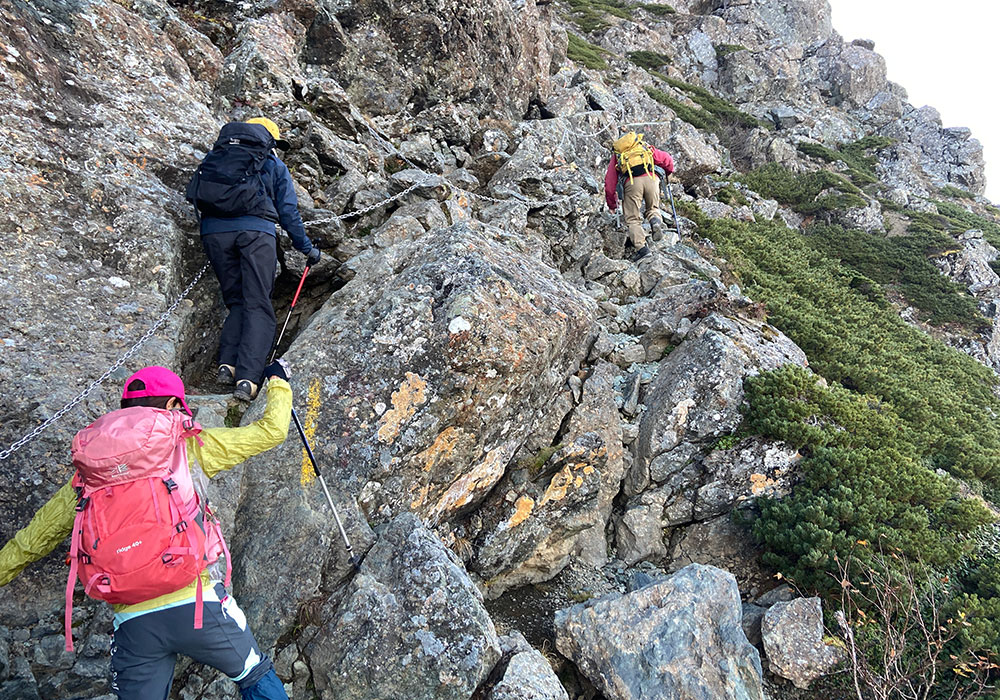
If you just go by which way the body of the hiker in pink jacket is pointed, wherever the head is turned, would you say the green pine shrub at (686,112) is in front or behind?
in front

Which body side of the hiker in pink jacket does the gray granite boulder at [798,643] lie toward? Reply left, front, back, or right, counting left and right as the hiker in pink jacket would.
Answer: back

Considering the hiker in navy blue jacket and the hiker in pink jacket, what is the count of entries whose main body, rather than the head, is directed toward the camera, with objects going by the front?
0

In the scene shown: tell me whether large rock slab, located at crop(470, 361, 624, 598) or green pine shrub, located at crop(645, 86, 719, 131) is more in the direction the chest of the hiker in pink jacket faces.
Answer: the green pine shrub

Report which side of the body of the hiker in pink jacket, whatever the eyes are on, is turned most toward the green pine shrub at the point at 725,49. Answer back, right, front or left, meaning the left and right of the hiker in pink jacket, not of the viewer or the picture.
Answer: front

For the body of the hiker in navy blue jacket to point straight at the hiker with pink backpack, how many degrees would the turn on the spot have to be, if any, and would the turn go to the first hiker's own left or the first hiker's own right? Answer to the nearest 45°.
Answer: approximately 135° to the first hiker's own right

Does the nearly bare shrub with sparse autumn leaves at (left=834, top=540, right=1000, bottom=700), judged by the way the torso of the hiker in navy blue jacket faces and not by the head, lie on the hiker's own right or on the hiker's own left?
on the hiker's own right

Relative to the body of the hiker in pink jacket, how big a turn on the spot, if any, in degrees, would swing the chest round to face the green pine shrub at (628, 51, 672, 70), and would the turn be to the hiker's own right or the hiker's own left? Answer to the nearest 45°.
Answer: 0° — they already face it

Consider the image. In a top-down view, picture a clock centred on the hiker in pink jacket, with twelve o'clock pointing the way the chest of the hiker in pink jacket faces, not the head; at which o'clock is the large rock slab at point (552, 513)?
The large rock slab is roughly at 6 o'clock from the hiker in pink jacket.

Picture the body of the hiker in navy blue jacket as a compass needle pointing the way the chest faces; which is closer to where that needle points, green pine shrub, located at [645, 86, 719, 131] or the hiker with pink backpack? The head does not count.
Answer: the green pine shrub

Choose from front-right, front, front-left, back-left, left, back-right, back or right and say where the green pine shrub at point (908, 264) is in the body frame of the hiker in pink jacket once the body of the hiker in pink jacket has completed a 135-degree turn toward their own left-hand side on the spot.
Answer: back

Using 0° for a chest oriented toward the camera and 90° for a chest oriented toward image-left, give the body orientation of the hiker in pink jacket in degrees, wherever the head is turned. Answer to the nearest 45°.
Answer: approximately 180°

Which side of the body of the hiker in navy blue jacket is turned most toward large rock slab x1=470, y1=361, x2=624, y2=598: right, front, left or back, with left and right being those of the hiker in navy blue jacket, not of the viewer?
right
